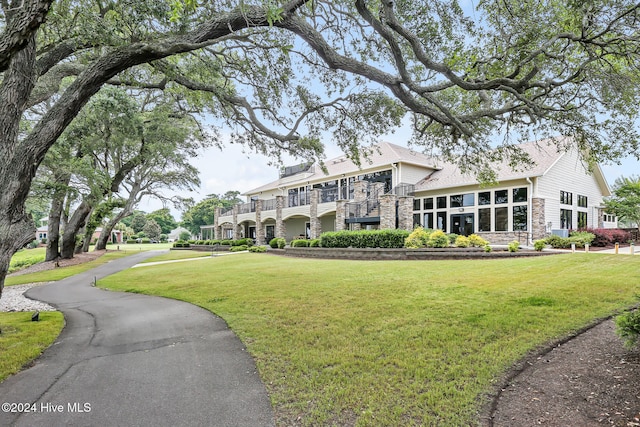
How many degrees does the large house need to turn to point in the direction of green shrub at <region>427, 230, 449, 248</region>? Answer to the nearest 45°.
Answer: approximately 45° to its left

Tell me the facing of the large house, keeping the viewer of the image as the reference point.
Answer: facing the viewer and to the left of the viewer

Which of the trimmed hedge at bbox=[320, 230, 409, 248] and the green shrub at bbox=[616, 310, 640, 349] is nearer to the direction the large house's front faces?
the trimmed hedge

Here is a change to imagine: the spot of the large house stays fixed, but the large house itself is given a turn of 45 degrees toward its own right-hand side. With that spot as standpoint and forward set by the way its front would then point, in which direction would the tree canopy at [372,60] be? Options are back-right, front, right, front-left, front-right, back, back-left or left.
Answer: left

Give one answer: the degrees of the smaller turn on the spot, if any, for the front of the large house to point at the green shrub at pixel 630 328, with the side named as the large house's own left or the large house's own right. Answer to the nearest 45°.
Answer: approximately 45° to the large house's own left

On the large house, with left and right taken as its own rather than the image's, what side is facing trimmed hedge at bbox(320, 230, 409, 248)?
front

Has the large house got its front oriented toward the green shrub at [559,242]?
no

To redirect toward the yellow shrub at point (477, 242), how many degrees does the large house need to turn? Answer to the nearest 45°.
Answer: approximately 45° to its left

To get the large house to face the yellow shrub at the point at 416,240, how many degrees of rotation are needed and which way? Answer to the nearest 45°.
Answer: approximately 45° to its left
